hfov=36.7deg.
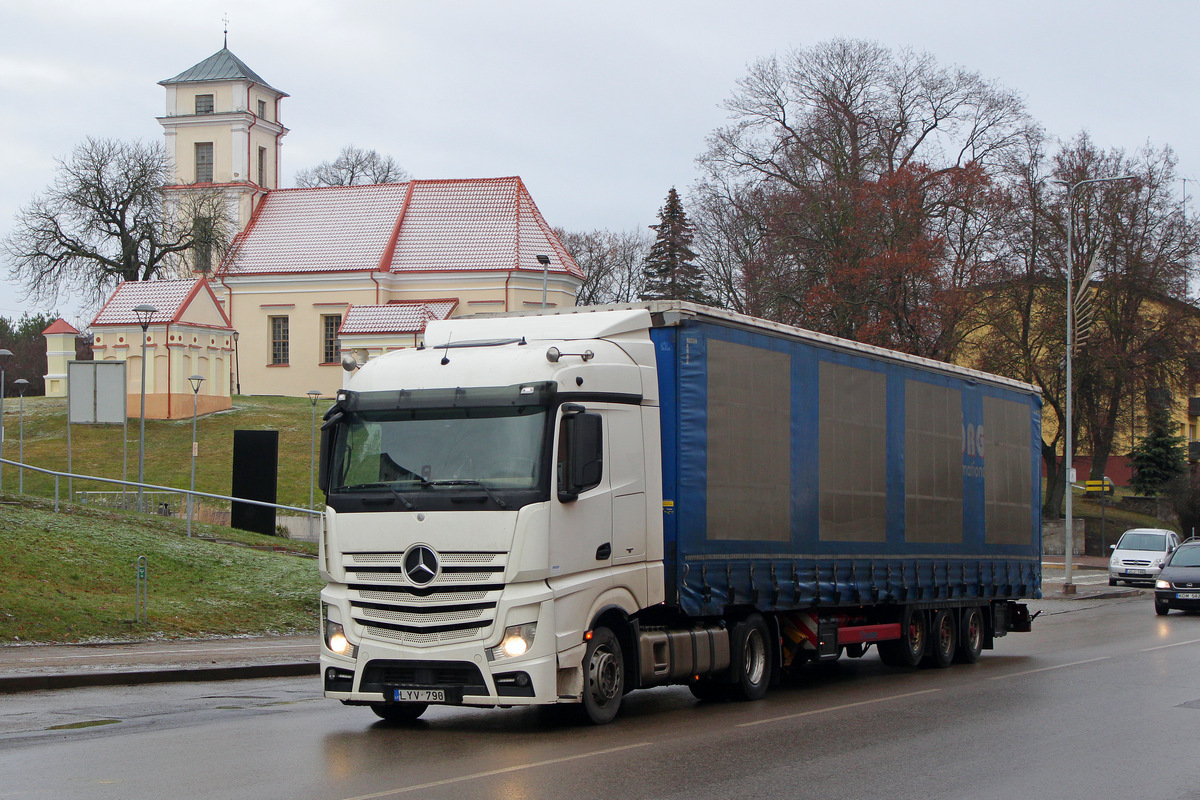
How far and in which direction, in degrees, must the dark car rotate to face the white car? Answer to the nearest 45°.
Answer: approximately 135° to its right

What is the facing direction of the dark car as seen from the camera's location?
facing the viewer and to the left of the viewer
